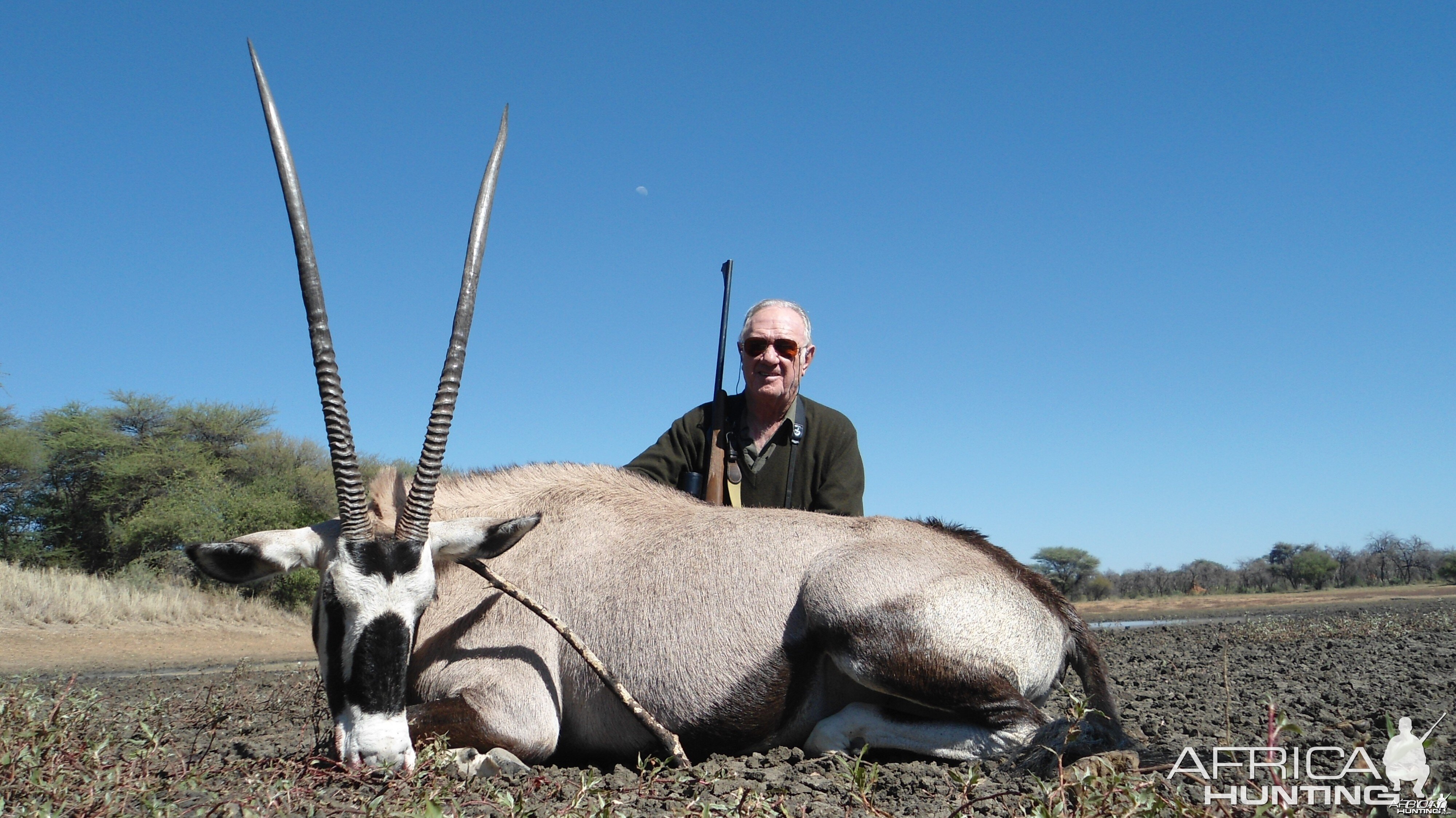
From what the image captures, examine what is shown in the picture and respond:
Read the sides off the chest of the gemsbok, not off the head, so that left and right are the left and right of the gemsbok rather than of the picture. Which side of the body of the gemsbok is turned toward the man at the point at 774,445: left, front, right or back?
right

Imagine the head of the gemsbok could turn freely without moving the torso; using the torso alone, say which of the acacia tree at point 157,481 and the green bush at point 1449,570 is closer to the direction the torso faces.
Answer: the acacia tree

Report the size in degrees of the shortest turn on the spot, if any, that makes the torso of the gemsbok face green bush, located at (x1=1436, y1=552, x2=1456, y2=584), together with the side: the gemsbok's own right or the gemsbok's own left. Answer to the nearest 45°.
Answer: approximately 135° to the gemsbok's own right

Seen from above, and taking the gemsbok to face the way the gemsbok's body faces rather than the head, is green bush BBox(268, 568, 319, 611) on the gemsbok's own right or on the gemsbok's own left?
on the gemsbok's own right

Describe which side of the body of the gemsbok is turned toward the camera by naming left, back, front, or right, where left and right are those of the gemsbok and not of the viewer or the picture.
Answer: left

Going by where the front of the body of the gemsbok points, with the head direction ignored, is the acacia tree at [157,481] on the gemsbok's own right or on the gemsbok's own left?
on the gemsbok's own right

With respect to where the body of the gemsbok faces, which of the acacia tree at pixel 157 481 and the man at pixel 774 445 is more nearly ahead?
the acacia tree

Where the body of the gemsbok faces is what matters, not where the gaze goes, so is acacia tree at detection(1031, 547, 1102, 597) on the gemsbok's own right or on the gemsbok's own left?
on the gemsbok's own right
